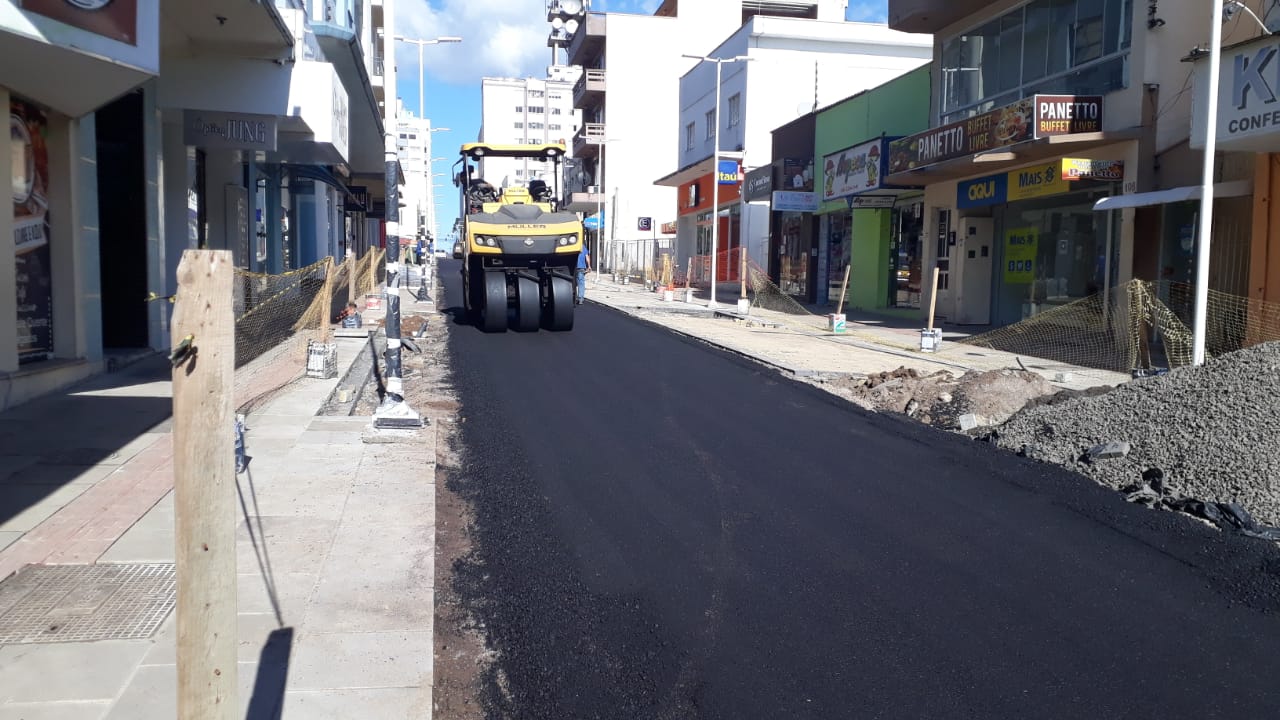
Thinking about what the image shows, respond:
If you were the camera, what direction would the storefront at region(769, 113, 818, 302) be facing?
facing the viewer and to the left of the viewer

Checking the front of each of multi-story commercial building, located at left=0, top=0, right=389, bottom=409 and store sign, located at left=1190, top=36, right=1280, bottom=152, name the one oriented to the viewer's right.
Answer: the multi-story commercial building

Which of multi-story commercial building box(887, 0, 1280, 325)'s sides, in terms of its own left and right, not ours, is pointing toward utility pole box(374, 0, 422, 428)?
front

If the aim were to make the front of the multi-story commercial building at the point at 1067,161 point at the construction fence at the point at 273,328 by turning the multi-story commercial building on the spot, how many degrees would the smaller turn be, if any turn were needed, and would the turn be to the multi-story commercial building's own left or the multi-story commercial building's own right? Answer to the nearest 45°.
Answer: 0° — it already faces it

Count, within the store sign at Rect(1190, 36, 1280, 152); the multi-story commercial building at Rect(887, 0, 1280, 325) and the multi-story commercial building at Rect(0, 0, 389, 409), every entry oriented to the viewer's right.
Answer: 1

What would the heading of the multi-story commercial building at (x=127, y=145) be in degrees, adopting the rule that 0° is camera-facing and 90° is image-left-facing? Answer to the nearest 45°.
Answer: approximately 270°

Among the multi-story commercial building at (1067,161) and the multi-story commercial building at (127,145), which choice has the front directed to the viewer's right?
the multi-story commercial building at (127,145)
